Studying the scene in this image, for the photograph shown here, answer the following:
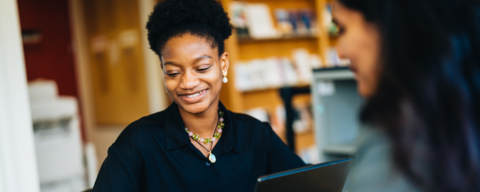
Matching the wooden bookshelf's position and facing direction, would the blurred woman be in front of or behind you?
in front

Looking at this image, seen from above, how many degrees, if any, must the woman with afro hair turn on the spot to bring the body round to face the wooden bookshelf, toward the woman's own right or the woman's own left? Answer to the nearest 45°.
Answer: approximately 180°

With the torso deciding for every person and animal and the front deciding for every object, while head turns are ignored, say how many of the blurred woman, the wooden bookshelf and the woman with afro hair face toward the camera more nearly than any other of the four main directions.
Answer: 2

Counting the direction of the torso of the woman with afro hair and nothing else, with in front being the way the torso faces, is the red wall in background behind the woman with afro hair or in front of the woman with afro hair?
behind

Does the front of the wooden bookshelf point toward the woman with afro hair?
yes

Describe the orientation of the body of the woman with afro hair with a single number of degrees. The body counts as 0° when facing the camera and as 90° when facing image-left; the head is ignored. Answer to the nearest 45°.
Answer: approximately 0°

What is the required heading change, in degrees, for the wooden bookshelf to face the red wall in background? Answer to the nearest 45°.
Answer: approximately 90° to its right

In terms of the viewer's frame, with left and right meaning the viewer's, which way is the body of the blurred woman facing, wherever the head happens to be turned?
facing to the left of the viewer

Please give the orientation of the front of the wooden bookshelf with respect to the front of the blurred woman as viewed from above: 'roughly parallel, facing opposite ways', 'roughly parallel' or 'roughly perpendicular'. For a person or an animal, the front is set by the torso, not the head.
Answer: roughly perpendicular

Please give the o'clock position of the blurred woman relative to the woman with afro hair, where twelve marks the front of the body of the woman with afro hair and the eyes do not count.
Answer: The blurred woman is roughly at 11 o'clock from the woman with afro hair.

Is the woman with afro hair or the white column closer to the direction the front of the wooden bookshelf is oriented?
the woman with afro hair
